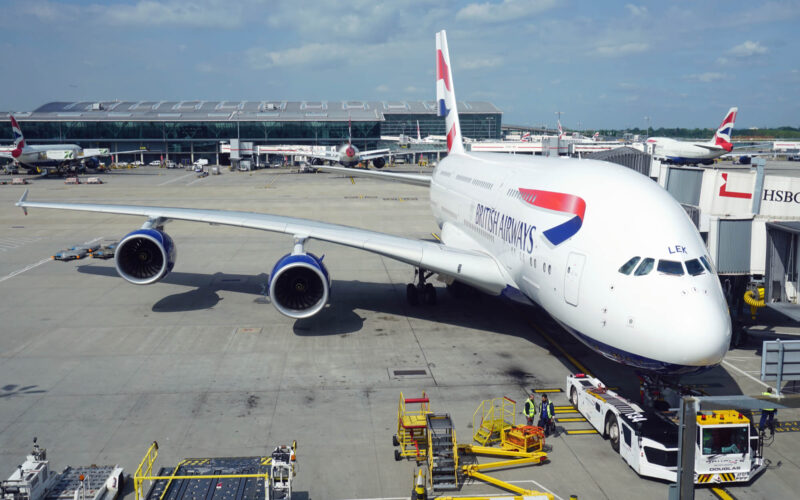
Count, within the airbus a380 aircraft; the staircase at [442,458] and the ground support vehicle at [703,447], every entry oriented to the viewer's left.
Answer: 0

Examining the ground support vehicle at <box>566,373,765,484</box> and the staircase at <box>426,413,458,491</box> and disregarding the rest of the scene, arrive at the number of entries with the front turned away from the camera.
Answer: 0

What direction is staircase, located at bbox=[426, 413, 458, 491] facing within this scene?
toward the camera

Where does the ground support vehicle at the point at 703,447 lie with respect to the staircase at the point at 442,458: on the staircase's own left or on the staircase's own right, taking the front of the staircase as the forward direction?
on the staircase's own left

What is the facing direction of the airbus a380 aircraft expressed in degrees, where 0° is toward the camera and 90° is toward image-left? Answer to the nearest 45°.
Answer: approximately 315°

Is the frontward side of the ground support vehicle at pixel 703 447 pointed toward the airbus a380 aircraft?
no

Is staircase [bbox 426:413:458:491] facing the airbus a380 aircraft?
no

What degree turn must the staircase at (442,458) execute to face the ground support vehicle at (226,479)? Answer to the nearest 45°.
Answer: approximately 45° to its right

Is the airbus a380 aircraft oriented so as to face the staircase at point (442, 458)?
no

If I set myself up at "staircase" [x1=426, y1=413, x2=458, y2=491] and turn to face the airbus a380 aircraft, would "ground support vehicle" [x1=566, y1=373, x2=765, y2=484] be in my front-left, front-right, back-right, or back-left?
front-right

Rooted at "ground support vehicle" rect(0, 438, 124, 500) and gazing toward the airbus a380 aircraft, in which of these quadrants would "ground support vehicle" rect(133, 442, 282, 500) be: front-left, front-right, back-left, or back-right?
front-right

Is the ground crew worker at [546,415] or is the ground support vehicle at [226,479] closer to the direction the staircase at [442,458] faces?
the ground support vehicle

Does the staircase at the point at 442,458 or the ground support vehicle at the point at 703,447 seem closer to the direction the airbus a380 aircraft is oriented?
the ground support vehicle

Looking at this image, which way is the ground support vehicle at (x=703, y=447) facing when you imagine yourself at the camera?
facing the viewer and to the right of the viewer

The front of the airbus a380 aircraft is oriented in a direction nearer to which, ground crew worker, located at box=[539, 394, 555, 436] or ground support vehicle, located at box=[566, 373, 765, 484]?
the ground support vehicle

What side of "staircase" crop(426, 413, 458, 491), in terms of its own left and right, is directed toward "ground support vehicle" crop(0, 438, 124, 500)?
right

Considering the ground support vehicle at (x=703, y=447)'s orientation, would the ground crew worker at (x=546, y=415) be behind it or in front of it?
behind

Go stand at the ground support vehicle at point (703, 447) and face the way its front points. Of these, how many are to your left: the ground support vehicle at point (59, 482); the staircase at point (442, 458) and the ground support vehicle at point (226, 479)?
0
